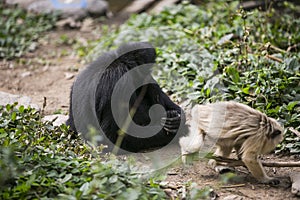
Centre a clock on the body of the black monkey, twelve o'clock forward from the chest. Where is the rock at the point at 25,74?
The rock is roughly at 8 o'clock from the black monkey.

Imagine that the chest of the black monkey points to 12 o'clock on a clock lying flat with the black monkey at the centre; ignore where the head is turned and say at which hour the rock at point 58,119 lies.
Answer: The rock is roughly at 7 o'clock from the black monkey.

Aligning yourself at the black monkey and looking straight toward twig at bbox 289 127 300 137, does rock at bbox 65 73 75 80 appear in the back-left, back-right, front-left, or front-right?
back-left

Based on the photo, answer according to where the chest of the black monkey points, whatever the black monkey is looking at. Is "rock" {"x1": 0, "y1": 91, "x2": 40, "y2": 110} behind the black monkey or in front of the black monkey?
behind

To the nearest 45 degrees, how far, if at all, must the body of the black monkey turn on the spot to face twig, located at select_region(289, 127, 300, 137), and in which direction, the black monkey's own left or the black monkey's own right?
0° — it already faces it

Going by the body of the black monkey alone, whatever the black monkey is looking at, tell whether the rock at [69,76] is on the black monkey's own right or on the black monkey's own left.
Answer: on the black monkey's own left

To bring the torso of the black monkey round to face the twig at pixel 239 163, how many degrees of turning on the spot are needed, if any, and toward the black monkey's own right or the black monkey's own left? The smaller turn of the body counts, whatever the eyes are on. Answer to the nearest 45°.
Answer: approximately 45° to the black monkey's own right

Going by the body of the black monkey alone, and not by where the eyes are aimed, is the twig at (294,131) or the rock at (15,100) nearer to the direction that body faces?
the twig

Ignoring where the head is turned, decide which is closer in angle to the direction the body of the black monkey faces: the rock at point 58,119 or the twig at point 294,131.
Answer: the twig

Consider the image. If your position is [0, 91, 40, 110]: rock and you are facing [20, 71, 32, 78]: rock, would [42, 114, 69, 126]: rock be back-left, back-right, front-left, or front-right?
back-right

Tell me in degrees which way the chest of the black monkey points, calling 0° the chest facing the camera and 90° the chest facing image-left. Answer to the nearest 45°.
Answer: approximately 270°
